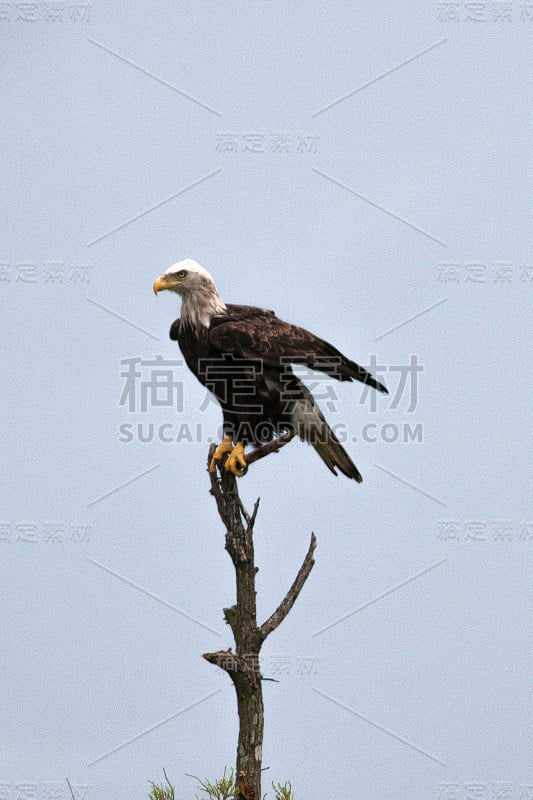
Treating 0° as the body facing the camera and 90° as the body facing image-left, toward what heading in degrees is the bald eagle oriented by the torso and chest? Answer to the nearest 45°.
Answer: approximately 90°
